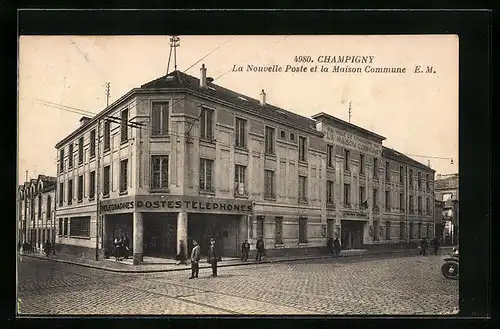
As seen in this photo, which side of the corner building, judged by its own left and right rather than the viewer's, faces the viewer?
front

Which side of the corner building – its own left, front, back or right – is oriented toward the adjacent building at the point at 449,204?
left
